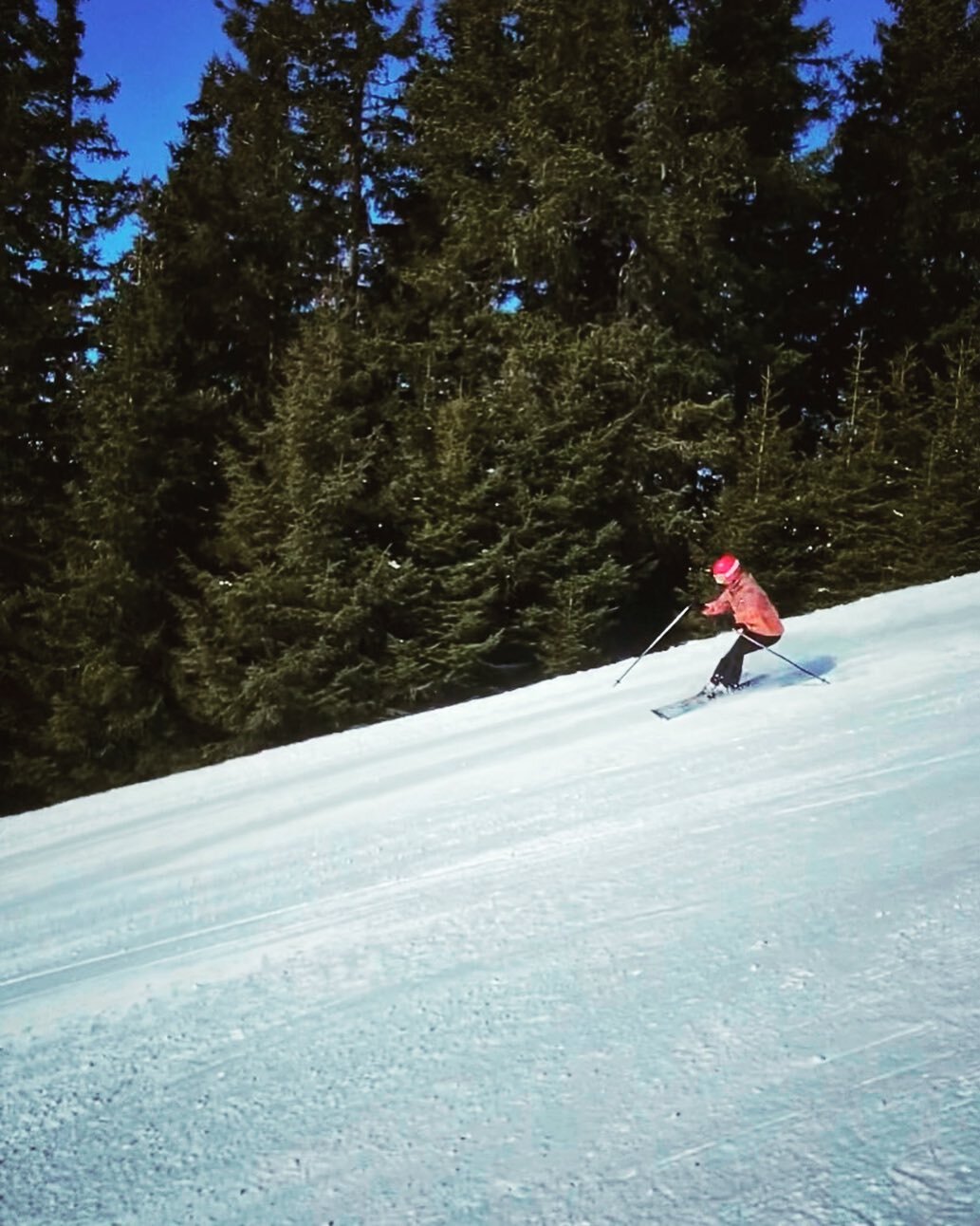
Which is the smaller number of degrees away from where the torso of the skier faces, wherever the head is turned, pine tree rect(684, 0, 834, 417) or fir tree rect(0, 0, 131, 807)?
the fir tree

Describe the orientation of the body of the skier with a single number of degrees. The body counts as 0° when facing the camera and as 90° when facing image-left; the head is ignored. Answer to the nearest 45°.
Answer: approximately 90°

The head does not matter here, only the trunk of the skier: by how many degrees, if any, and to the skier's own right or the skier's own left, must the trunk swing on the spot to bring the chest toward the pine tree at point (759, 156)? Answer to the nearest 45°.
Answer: approximately 90° to the skier's own right

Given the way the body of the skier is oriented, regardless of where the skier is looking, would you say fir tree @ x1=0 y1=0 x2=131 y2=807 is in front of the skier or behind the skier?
in front

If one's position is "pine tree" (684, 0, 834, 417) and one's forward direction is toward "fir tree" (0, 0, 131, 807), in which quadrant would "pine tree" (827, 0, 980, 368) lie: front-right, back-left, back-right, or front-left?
back-right

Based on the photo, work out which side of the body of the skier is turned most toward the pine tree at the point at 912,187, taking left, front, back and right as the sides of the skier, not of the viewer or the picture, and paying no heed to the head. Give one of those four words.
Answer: right
